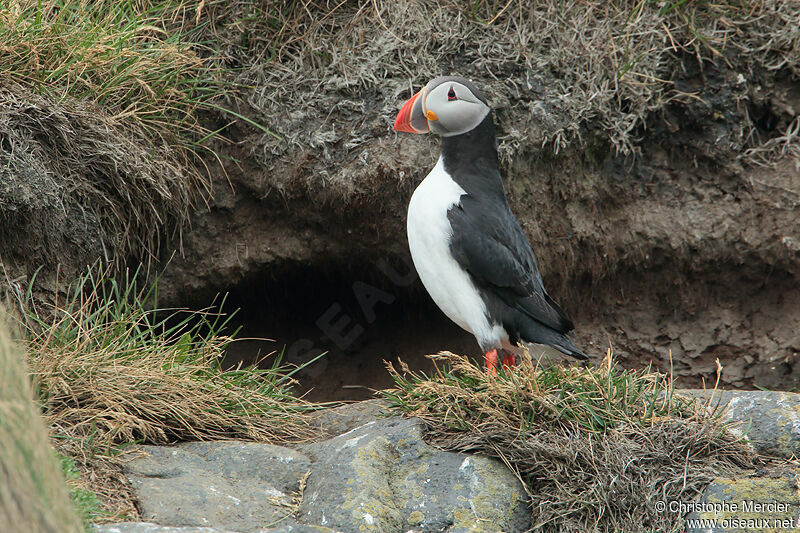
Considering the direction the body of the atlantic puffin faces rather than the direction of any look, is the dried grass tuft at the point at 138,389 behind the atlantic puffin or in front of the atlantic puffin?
in front

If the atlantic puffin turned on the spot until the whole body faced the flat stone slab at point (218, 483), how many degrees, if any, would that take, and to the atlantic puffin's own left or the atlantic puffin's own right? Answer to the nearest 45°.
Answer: approximately 45° to the atlantic puffin's own left

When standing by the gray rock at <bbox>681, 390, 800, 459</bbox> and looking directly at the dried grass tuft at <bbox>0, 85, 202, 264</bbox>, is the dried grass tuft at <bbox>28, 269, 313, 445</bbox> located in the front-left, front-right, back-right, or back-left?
front-left

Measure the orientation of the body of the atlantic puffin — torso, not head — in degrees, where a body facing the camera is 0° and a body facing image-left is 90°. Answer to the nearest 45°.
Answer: approximately 90°

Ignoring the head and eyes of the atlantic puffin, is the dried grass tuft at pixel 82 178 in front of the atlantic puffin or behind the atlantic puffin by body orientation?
in front

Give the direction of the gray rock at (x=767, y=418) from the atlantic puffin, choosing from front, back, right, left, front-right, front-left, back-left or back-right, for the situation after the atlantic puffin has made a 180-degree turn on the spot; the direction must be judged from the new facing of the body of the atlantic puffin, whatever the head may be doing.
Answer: front-right

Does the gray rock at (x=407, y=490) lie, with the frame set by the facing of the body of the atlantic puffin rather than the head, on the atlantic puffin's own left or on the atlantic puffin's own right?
on the atlantic puffin's own left
